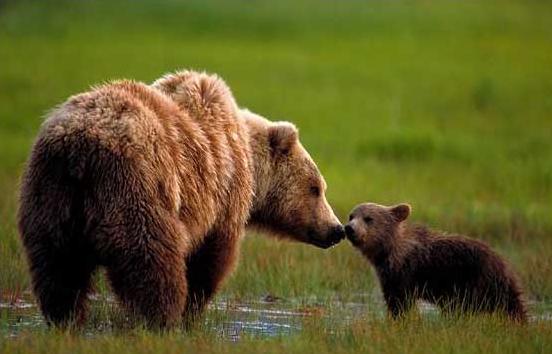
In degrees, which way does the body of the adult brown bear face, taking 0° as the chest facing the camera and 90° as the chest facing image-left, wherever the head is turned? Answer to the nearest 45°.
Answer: approximately 225°

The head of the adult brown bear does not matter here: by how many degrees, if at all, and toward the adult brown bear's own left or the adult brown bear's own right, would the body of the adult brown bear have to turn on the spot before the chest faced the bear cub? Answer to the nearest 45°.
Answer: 0° — it already faces it

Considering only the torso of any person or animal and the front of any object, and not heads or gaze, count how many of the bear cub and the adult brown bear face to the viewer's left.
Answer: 1

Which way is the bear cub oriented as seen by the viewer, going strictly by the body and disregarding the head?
to the viewer's left

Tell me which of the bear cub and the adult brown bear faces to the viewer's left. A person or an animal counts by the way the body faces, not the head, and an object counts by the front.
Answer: the bear cub
